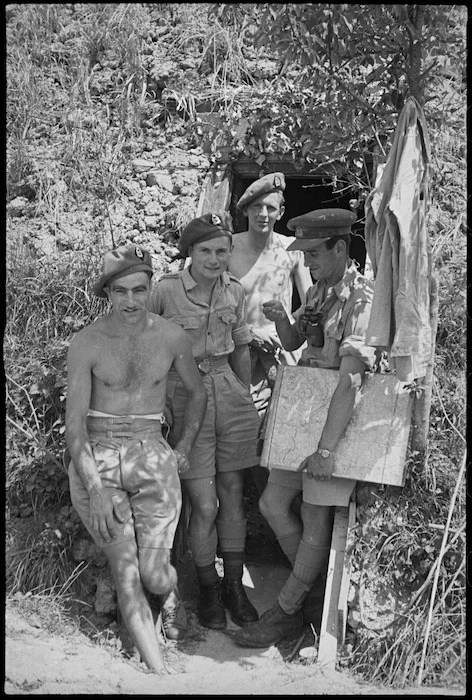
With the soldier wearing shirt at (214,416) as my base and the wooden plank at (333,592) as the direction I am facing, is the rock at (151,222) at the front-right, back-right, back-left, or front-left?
back-left

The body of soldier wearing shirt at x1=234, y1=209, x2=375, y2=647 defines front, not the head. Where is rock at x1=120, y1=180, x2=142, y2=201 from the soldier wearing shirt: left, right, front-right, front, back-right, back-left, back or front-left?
right

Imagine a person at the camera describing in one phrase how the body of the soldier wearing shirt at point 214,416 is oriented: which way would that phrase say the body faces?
toward the camera

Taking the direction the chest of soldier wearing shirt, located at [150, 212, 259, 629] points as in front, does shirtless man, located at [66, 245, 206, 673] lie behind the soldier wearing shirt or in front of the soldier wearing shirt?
in front

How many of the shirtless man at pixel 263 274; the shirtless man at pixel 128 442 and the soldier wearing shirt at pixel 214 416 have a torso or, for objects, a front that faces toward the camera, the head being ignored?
3

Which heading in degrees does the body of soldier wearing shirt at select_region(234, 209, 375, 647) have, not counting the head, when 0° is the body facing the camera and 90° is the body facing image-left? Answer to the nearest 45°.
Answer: approximately 45°

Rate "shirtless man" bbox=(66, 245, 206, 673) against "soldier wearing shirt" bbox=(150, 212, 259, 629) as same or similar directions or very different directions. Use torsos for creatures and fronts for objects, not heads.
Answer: same or similar directions

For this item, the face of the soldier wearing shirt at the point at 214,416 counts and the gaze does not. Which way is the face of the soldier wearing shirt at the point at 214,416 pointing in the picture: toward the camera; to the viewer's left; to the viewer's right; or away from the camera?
toward the camera

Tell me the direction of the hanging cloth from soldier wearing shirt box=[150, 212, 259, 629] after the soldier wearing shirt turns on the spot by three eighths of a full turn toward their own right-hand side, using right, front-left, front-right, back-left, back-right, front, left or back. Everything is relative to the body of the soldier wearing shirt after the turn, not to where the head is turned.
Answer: back

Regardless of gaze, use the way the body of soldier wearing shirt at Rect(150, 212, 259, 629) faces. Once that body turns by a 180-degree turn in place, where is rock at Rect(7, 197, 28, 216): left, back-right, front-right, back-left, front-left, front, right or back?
front-left

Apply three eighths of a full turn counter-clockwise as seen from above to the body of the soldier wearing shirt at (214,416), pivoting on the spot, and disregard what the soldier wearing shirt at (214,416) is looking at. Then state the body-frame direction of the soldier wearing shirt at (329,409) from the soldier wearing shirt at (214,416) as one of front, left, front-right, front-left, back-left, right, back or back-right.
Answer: right

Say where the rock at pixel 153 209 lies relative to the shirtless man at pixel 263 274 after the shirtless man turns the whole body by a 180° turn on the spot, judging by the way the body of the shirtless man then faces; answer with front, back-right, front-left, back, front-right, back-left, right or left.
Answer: front-left

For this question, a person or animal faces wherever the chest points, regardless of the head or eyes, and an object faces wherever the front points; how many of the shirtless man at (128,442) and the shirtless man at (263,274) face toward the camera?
2

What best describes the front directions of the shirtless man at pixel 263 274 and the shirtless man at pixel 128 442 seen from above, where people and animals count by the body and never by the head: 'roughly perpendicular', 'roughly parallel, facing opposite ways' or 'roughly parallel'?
roughly parallel

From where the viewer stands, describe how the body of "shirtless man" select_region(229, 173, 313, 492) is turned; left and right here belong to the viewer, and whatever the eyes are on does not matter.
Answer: facing the viewer

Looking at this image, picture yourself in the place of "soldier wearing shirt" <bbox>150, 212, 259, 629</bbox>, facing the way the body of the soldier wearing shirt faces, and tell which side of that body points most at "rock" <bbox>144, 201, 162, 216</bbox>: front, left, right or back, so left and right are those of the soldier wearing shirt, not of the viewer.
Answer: back

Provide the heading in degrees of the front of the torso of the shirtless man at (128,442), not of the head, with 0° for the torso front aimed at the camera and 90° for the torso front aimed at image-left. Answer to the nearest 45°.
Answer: approximately 0°

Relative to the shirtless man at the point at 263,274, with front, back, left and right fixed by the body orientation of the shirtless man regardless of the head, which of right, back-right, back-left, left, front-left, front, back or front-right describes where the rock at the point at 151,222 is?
back-right
